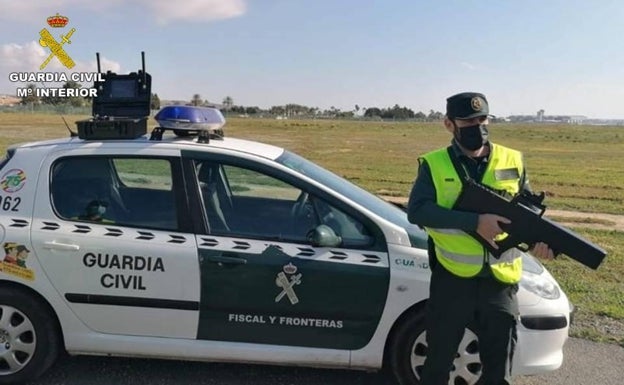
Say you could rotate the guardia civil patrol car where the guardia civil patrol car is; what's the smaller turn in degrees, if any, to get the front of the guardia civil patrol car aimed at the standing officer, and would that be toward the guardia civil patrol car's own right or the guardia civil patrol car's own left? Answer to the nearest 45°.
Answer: approximately 45° to the guardia civil patrol car's own right

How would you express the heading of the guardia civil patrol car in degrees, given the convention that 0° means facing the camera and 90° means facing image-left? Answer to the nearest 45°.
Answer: approximately 270°

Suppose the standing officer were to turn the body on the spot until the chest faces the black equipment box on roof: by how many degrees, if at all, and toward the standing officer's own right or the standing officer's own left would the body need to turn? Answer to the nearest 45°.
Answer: approximately 135° to the standing officer's own right

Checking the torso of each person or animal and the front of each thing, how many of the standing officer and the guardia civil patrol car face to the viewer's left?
0

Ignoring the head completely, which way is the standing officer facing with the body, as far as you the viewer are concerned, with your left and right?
facing the viewer and to the right of the viewer
